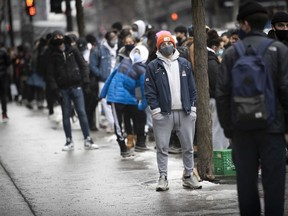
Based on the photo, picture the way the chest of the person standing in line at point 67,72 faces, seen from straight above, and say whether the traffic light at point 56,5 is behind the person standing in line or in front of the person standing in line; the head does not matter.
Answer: behind

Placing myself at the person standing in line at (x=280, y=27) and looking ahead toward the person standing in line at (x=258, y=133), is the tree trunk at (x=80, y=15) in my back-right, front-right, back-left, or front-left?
back-right

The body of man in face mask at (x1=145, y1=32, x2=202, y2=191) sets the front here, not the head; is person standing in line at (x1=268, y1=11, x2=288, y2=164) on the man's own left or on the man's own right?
on the man's own left

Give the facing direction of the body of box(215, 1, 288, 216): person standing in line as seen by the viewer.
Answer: away from the camera

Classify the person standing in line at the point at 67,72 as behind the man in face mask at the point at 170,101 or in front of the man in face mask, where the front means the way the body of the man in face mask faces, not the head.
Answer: behind

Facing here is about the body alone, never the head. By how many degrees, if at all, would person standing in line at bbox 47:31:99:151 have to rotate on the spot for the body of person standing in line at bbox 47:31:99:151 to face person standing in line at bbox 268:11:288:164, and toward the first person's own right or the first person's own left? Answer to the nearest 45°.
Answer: approximately 45° to the first person's own left

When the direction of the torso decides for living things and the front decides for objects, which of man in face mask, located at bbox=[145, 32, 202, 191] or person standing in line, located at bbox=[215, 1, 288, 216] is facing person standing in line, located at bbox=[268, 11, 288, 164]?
person standing in line, located at bbox=[215, 1, 288, 216]
